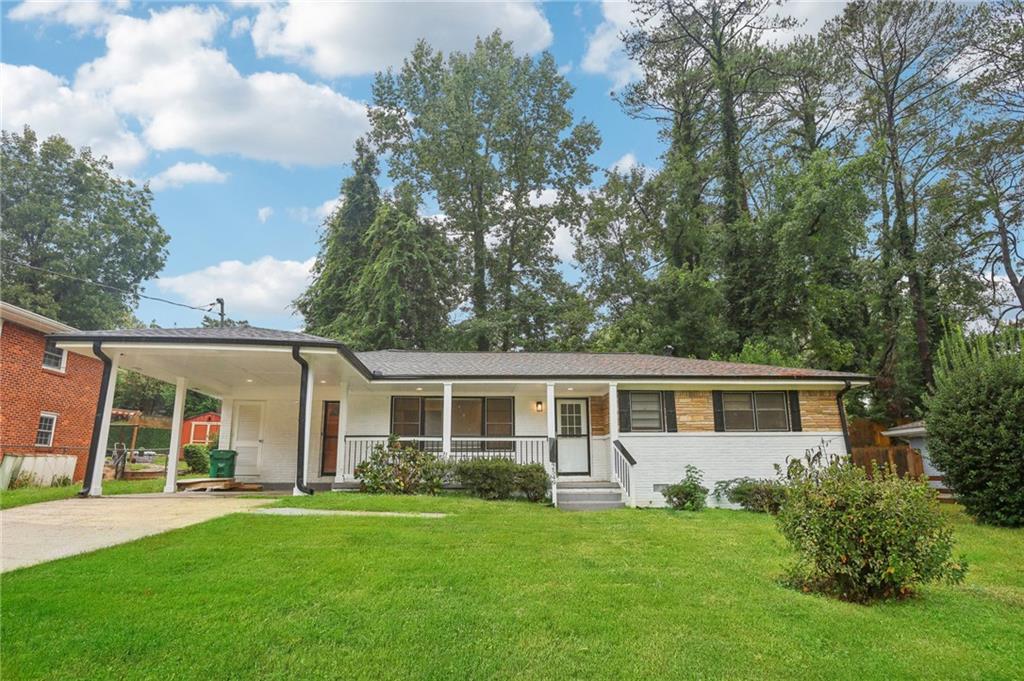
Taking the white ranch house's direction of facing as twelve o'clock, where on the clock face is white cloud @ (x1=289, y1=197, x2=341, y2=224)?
The white cloud is roughly at 5 o'clock from the white ranch house.

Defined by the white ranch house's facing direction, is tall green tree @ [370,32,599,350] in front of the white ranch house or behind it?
behind

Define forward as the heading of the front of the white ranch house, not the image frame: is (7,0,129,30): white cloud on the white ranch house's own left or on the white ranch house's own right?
on the white ranch house's own right

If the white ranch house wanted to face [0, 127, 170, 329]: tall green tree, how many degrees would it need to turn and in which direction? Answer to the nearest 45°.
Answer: approximately 135° to its right

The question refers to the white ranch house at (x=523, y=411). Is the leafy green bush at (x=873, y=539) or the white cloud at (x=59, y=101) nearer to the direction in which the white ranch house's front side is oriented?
the leafy green bush

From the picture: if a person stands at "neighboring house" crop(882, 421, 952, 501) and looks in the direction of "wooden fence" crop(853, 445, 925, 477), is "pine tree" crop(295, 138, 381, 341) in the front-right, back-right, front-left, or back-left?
front-right

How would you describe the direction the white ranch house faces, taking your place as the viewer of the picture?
facing the viewer

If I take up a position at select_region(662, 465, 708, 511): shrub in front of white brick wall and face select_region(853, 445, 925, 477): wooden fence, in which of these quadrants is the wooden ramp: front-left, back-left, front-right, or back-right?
back-left

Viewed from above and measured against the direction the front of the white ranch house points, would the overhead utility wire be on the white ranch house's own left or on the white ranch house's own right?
on the white ranch house's own right

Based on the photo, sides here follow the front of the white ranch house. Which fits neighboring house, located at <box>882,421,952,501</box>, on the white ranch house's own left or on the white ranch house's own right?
on the white ranch house's own left

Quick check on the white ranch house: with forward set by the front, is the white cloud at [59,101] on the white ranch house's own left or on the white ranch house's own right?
on the white ranch house's own right

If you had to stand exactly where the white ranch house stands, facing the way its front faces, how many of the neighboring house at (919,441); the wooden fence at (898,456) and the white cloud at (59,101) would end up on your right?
1

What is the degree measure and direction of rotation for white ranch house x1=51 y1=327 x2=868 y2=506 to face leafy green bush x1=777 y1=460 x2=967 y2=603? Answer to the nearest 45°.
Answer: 0° — it already faces it

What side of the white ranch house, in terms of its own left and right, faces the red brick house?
right
